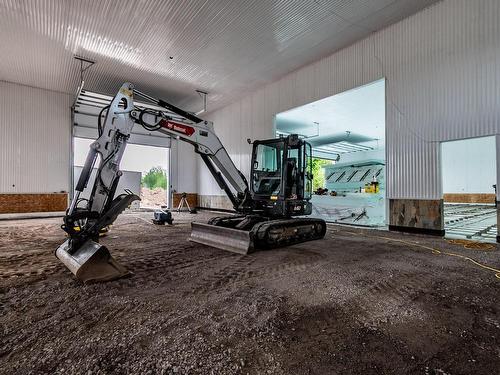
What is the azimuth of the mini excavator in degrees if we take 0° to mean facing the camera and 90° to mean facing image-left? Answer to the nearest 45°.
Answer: approximately 45°

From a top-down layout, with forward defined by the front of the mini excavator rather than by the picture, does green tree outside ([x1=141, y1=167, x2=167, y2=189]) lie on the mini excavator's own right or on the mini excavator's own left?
on the mini excavator's own right
